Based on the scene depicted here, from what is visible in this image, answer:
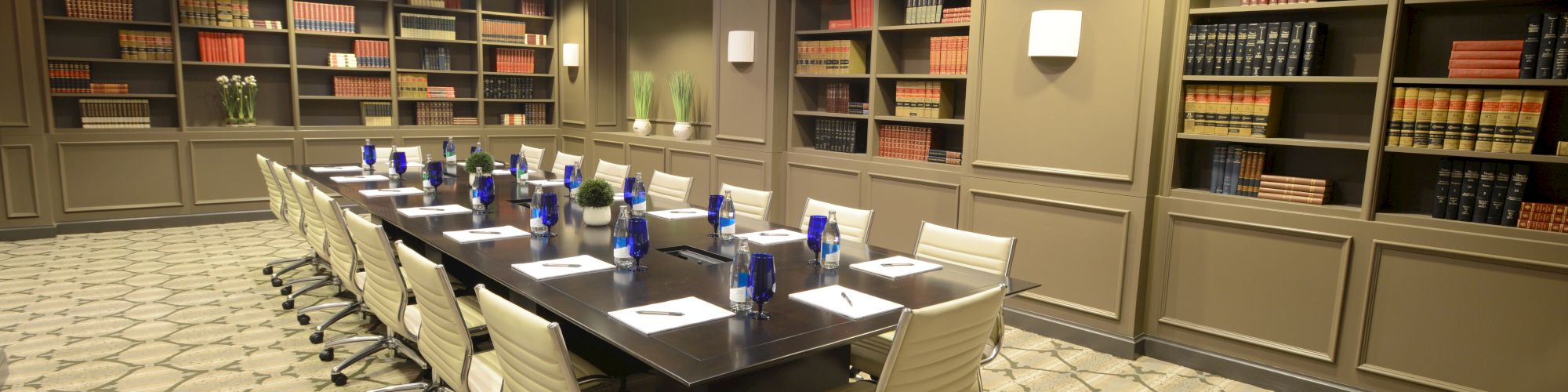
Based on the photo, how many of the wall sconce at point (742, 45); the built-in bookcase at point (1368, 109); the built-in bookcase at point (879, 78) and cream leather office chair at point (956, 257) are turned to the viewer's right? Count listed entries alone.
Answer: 0

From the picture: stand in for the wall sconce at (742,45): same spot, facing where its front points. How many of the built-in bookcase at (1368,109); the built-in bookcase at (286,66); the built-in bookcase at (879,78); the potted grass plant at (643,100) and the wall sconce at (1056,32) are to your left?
3

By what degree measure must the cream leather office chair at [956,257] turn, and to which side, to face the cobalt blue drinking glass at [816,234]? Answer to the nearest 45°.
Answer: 0° — it already faces it

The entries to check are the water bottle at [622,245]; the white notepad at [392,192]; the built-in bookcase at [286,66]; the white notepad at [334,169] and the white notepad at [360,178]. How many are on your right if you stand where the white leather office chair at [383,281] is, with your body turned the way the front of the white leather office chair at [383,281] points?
1

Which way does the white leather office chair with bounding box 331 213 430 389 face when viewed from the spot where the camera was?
facing away from the viewer and to the right of the viewer

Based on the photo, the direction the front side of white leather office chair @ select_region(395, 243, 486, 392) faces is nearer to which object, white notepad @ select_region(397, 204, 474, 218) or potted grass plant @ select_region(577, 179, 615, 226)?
the potted grass plant

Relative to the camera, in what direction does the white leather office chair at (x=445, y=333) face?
facing away from the viewer and to the right of the viewer

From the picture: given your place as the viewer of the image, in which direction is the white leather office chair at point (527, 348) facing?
facing away from the viewer and to the right of the viewer

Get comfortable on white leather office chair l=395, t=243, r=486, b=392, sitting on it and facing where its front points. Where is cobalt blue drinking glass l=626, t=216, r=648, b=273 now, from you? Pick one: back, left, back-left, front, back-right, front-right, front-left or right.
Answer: front-right

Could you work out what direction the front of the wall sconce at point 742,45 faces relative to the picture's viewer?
facing the viewer and to the left of the viewer

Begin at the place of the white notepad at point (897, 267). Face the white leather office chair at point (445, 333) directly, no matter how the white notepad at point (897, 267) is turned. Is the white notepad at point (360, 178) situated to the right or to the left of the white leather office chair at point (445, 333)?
right

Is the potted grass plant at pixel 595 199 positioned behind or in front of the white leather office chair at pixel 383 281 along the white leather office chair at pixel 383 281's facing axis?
in front

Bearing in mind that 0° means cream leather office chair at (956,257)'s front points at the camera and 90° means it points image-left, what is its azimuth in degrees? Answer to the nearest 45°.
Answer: approximately 45°

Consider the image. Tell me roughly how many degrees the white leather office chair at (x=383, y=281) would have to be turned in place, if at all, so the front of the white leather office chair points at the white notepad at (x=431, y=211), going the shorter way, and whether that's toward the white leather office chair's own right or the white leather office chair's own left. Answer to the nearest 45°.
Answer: approximately 45° to the white leather office chair's own left
